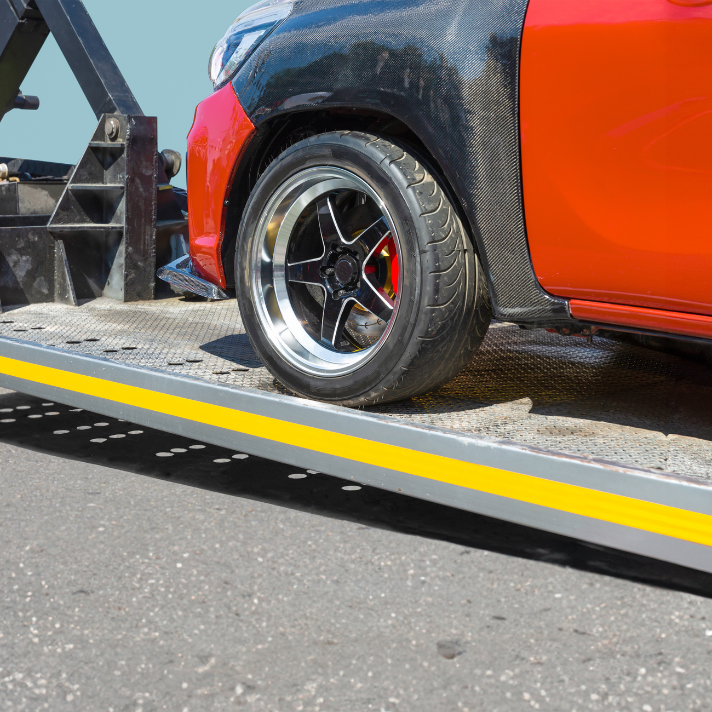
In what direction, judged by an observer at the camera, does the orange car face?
facing away from the viewer and to the left of the viewer
